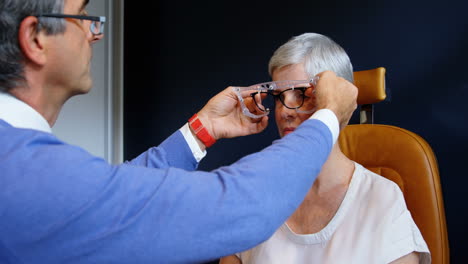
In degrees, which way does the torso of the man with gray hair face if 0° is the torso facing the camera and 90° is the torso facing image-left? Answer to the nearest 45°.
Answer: approximately 225°

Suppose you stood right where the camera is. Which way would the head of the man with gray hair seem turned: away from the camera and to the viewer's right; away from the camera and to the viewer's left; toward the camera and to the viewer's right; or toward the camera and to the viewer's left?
away from the camera and to the viewer's right

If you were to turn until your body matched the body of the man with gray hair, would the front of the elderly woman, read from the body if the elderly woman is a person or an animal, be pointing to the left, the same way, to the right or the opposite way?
the opposite way

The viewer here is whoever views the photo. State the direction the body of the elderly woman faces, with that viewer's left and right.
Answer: facing the viewer and to the left of the viewer

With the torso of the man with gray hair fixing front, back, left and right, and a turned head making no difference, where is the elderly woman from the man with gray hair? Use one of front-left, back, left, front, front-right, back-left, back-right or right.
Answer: front

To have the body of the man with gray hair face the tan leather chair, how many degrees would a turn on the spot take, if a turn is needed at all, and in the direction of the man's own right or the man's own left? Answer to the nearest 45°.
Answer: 0° — they already face it
